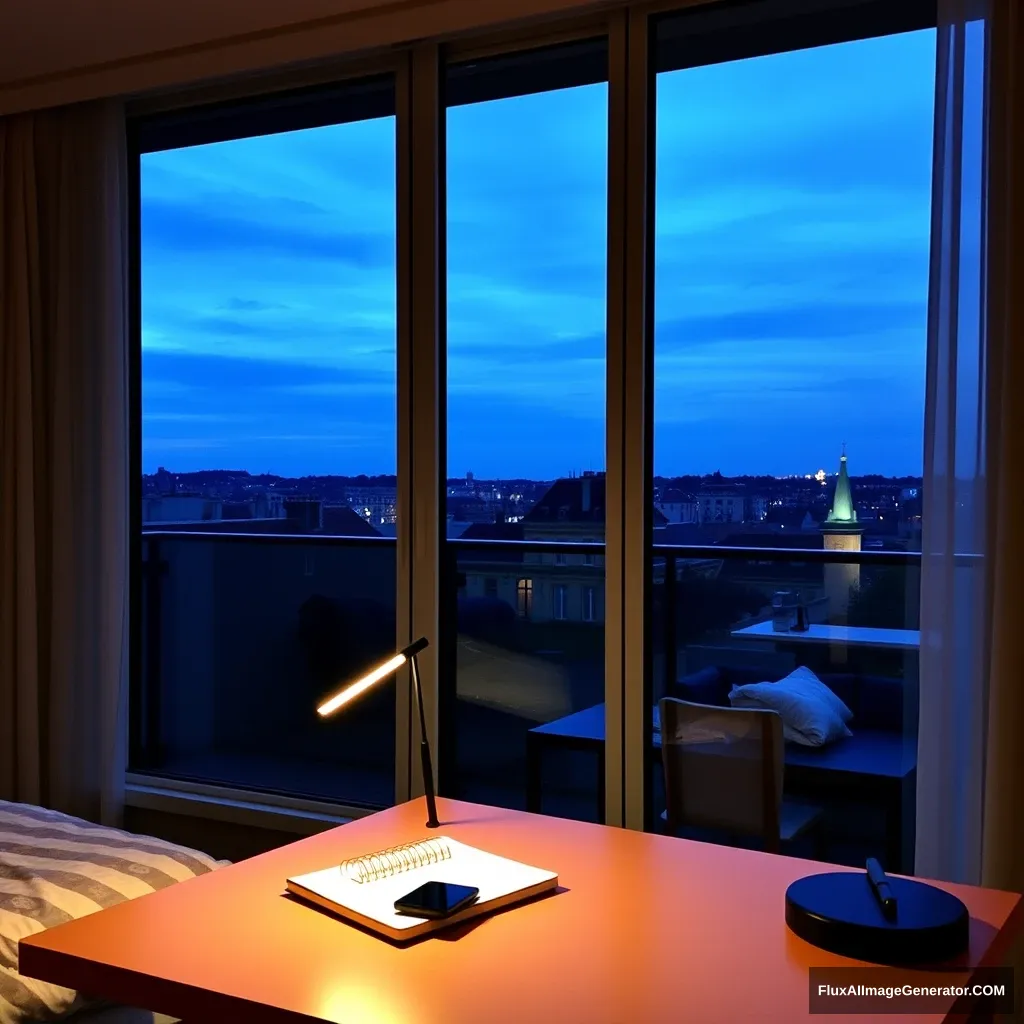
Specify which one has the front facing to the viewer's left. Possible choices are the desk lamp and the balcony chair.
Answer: the desk lamp

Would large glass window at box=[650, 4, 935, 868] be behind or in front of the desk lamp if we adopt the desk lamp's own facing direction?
behind

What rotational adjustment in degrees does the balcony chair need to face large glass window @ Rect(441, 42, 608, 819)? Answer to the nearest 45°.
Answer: approximately 90° to its left

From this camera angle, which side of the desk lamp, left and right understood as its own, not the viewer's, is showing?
left

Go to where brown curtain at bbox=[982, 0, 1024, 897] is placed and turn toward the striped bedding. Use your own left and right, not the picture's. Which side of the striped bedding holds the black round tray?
left

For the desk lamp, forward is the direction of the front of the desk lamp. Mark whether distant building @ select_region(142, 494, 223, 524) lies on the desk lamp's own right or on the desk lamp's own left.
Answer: on the desk lamp's own right

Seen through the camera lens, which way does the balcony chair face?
facing away from the viewer and to the right of the viewer

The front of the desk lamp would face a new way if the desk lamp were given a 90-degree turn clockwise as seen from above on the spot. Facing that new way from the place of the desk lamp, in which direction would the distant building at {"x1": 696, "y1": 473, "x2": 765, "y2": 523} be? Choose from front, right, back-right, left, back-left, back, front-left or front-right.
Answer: front-right

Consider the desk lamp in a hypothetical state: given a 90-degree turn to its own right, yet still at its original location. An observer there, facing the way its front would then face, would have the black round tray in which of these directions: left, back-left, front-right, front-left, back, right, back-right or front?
back-right

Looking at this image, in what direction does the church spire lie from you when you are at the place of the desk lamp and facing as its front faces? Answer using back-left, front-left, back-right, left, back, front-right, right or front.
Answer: back-right

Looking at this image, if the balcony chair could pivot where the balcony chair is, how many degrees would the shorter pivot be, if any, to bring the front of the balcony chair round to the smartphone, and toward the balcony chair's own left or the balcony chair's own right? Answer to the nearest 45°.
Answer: approximately 135° to the balcony chair's own right

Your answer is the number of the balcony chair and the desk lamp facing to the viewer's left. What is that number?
1

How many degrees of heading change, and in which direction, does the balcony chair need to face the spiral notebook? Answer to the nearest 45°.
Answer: approximately 180°

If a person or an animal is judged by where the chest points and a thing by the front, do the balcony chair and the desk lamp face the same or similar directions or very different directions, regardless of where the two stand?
very different directions

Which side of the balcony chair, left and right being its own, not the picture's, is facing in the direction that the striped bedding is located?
back

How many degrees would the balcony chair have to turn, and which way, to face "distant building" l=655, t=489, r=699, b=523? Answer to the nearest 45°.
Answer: approximately 45° to its left

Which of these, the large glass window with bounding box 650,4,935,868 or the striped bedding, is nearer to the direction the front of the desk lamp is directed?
the striped bedding

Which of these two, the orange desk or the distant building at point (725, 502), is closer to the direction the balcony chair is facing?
the distant building
